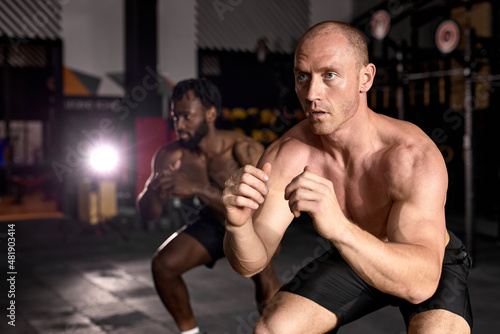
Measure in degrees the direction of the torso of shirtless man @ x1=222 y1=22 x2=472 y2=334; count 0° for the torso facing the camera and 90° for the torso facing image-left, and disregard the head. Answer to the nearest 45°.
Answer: approximately 45°

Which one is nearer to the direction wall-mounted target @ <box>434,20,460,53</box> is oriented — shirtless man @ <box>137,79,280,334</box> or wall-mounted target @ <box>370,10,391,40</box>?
the shirtless man

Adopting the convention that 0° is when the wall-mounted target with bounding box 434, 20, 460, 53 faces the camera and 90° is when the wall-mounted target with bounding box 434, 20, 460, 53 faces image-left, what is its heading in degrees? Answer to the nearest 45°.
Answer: approximately 45°

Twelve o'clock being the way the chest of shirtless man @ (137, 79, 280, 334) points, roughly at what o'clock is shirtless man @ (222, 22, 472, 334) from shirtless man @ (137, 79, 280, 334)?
shirtless man @ (222, 22, 472, 334) is roughly at 10 o'clock from shirtless man @ (137, 79, 280, 334).

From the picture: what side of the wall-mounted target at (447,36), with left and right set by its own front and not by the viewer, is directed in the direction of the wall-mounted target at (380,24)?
right

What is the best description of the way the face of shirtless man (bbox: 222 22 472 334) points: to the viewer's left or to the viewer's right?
to the viewer's left

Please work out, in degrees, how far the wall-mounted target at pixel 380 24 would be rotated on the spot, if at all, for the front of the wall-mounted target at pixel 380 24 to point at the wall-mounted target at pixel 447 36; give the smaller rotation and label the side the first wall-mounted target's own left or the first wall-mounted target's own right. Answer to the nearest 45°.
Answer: approximately 90° to the first wall-mounted target's own left

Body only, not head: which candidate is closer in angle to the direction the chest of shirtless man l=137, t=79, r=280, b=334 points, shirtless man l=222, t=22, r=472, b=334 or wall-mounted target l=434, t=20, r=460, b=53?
the shirtless man

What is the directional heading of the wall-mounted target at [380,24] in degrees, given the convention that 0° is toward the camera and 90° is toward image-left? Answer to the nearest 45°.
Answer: approximately 45°

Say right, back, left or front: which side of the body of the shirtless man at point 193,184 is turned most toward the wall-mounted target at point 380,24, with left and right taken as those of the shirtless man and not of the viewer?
back
